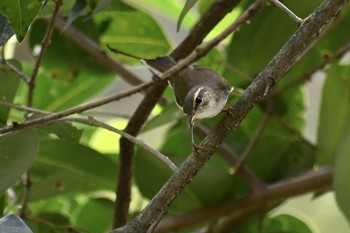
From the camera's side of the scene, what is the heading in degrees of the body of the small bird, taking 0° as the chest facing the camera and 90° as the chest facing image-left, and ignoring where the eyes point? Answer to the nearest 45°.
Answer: approximately 315°

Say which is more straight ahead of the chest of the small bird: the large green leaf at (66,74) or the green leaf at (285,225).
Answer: the green leaf

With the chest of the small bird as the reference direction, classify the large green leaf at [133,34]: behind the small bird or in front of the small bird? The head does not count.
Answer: behind
